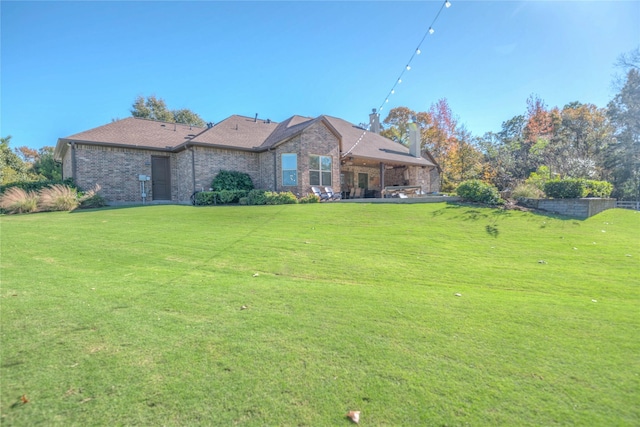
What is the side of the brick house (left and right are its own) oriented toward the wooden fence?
right

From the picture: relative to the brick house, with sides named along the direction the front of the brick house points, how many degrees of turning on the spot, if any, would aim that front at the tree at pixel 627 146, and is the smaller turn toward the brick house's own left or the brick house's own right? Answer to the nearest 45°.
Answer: approximately 90° to the brick house's own right

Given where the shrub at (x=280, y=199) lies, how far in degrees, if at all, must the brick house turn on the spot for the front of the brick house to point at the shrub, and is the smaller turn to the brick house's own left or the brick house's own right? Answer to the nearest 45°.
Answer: approximately 135° to the brick house's own right

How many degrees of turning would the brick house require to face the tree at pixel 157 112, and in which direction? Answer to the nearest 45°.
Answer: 0° — it already faces it

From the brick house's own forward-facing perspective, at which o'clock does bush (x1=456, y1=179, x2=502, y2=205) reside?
The bush is roughly at 4 o'clock from the brick house.

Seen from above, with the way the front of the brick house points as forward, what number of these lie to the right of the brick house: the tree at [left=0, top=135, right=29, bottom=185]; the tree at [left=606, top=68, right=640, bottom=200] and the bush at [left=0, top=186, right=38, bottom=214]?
1

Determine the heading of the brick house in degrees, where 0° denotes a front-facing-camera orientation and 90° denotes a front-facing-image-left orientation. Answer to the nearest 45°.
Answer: approximately 180°

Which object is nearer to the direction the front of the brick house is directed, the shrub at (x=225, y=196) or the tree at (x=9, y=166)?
the tree

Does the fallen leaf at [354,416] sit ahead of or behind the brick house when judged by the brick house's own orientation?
behind
